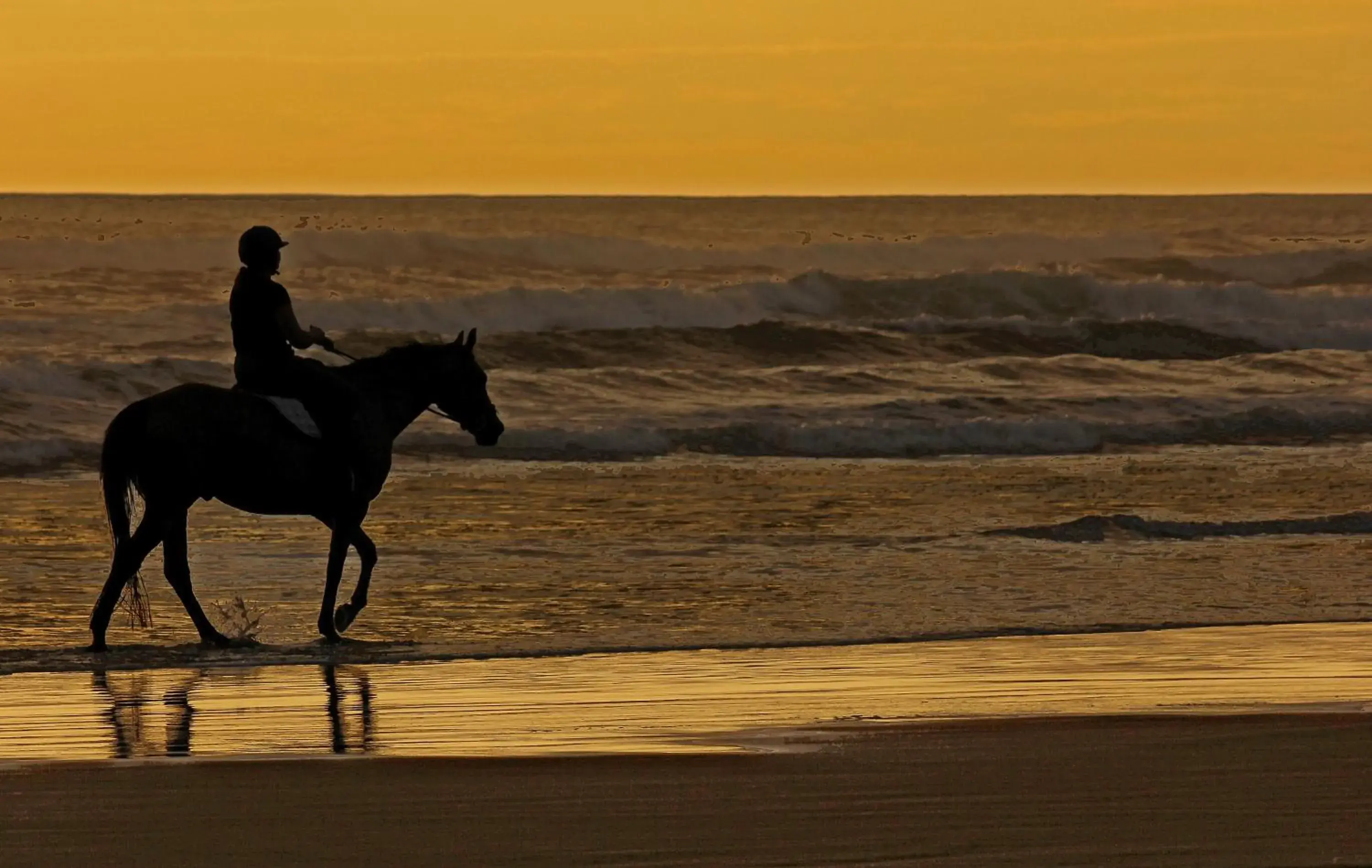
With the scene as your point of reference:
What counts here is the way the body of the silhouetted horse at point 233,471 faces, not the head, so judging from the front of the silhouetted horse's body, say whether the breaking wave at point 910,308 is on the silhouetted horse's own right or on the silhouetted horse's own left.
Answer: on the silhouetted horse's own left

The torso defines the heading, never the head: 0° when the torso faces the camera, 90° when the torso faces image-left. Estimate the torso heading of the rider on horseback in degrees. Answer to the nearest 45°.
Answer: approximately 270°

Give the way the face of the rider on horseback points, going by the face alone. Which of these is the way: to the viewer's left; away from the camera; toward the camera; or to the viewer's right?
to the viewer's right

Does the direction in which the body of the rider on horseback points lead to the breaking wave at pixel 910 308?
no

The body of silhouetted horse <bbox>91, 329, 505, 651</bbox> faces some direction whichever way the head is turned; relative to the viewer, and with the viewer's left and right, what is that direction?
facing to the right of the viewer
